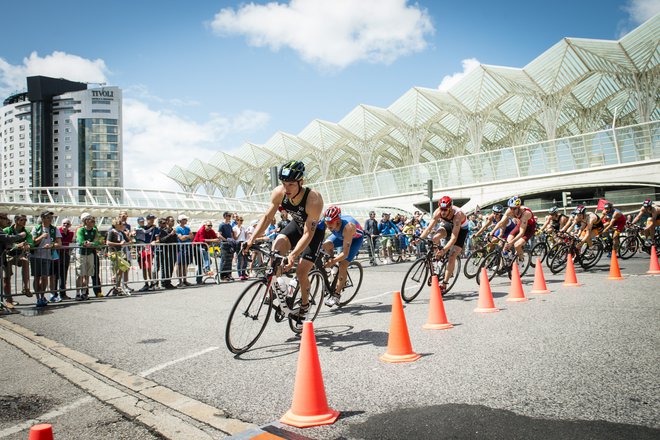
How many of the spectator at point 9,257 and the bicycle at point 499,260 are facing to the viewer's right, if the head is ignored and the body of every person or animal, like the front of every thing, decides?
1

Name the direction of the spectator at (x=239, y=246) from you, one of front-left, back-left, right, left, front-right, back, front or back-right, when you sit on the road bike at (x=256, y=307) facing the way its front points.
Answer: back-right

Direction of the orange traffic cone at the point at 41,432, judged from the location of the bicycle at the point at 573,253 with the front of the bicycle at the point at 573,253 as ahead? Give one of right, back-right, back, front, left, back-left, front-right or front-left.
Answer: front-left

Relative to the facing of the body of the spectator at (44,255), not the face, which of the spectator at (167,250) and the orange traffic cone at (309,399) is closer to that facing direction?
the orange traffic cone

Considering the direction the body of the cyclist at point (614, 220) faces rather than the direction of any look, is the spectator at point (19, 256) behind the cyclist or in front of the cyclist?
in front

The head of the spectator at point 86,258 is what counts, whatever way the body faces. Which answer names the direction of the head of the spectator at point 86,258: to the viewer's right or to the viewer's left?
to the viewer's right

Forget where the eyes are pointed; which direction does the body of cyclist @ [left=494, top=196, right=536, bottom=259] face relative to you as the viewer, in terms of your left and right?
facing the viewer and to the left of the viewer

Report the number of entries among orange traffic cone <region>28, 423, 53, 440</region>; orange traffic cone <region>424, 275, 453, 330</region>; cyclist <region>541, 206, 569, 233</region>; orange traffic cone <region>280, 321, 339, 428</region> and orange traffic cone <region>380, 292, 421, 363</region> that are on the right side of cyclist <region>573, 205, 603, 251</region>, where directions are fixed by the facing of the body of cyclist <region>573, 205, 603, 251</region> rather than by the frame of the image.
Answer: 1

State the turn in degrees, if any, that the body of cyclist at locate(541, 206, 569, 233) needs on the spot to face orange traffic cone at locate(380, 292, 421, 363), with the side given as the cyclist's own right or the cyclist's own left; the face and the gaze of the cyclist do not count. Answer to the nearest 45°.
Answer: approximately 45° to the cyclist's own left

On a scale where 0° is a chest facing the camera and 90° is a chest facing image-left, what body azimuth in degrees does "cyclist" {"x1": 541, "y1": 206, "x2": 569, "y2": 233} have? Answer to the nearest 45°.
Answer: approximately 45°

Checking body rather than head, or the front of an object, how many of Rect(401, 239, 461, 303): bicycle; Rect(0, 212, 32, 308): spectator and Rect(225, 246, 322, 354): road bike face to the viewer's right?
1

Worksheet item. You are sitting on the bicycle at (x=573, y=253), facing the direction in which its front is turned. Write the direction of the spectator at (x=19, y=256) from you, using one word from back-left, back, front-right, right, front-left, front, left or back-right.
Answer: front

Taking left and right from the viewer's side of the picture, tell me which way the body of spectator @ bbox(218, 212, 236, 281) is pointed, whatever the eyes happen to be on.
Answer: facing the viewer and to the right of the viewer

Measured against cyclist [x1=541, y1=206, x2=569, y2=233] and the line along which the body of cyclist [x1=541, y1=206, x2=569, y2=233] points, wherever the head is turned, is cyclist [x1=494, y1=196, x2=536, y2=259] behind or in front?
in front

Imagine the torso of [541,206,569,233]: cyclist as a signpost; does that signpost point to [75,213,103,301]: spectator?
yes

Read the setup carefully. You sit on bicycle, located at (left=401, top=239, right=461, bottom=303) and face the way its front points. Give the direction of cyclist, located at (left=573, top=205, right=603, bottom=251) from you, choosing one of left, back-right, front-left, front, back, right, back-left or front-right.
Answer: back

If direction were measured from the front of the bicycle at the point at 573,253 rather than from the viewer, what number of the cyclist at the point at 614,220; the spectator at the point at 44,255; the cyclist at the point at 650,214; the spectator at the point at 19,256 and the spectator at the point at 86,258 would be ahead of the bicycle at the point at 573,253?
3
